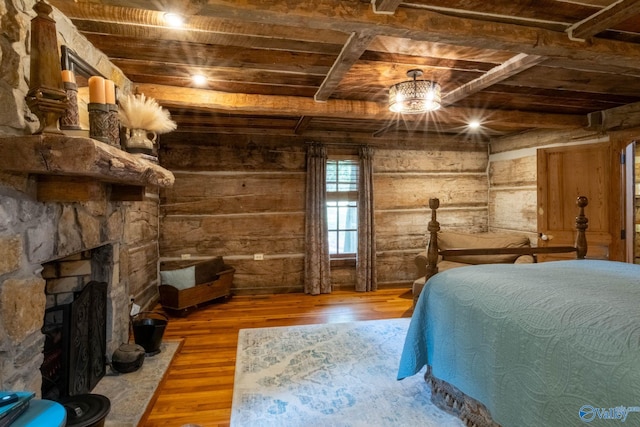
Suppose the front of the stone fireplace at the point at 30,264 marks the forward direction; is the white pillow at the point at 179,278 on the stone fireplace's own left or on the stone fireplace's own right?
on the stone fireplace's own left

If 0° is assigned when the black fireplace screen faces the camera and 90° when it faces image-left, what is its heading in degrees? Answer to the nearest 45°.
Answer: approximately 315°

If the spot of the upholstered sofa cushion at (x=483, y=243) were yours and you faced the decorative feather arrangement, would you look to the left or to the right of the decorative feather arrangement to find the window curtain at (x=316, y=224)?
right

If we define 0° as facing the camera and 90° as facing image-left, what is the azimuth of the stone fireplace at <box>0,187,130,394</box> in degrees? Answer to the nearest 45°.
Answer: approximately 315°
